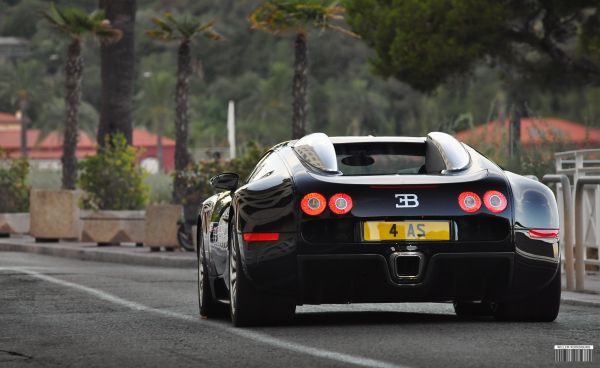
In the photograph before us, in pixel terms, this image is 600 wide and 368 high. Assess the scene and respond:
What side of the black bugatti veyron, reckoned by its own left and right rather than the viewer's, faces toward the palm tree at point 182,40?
front

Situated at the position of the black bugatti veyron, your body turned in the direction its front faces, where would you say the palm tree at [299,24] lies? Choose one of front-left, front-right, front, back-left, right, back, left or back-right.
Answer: front

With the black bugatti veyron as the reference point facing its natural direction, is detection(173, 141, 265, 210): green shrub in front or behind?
in front

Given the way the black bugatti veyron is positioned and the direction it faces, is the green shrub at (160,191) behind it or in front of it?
in front

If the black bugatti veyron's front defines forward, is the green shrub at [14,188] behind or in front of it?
in front

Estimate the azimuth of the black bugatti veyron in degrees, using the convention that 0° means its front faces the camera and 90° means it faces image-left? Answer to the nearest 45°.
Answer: approximately 180°

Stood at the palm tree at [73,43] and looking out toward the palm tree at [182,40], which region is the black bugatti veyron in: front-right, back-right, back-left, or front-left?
front-right
